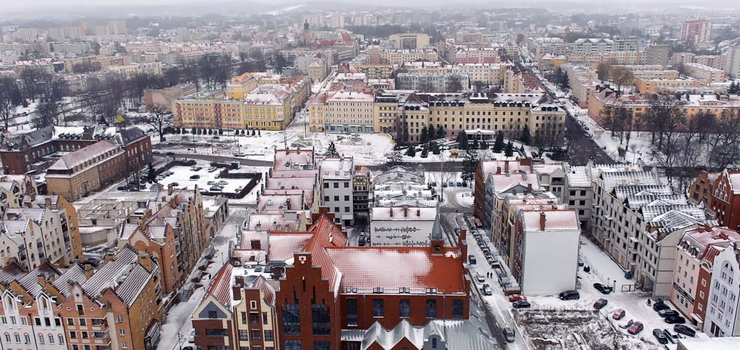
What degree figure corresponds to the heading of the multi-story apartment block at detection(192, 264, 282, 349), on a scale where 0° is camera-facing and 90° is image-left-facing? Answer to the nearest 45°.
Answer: approximately 0°
